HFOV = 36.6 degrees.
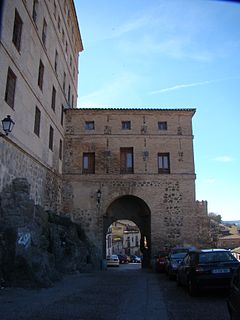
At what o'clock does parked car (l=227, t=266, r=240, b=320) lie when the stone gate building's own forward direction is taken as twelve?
The parked car is roughly at 12 o'clock from the stone gate building.

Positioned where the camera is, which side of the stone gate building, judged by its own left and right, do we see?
front

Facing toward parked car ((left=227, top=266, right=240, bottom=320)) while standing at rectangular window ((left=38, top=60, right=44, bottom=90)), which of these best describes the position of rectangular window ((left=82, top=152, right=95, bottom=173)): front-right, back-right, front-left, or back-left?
back-left

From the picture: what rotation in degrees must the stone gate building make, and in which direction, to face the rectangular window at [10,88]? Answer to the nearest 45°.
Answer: approximately 45° to its right

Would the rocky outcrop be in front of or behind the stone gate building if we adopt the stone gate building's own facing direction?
in front

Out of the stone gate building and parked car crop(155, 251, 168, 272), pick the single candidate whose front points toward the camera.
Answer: the stone gate building
